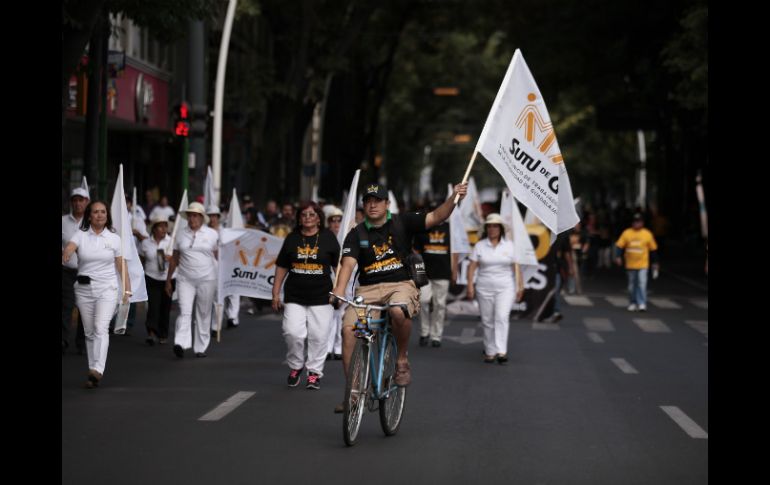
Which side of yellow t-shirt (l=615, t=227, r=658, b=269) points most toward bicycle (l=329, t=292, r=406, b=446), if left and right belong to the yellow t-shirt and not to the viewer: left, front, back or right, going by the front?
front

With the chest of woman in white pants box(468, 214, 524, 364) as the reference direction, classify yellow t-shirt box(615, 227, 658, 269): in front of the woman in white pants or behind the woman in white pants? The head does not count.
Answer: behind

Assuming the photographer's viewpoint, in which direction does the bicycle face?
facing the viewer and to the left of the viewer

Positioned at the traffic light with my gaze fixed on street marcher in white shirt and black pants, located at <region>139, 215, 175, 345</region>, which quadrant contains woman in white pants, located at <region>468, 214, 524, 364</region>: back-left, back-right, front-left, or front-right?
front-left

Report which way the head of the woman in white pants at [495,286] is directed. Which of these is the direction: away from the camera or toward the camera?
toward the camera

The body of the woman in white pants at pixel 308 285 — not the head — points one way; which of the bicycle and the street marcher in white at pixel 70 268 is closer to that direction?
the bicycle

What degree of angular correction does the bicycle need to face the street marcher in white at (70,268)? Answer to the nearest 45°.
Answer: approximately 90° to its right

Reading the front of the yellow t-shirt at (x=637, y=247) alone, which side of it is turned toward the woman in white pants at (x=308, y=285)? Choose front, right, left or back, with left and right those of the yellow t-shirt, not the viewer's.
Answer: front

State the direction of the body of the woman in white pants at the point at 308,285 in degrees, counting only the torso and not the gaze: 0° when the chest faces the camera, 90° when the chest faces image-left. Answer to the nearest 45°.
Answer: approximately 0°

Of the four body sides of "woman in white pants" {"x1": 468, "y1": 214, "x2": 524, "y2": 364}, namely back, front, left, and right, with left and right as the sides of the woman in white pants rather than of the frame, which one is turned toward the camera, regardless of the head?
front

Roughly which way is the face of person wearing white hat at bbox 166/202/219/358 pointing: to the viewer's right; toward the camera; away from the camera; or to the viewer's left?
toward the camera

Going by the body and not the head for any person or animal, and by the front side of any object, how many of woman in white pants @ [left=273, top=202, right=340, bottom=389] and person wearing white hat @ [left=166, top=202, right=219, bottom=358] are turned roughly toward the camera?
2

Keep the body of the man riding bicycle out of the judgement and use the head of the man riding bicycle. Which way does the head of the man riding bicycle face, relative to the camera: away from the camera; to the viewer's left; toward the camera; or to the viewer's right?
toward the camera

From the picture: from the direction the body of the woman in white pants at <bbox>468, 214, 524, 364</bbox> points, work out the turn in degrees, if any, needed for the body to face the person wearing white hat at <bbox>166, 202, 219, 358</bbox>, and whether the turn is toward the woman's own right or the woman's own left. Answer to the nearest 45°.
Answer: approximately 90° to the woman's own right

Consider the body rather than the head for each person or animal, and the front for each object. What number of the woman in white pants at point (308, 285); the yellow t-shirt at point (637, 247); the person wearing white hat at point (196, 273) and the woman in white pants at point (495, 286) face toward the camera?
4

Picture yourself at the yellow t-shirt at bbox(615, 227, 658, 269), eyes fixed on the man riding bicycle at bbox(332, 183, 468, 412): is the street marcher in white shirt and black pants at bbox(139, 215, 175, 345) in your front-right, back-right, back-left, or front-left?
front-right
